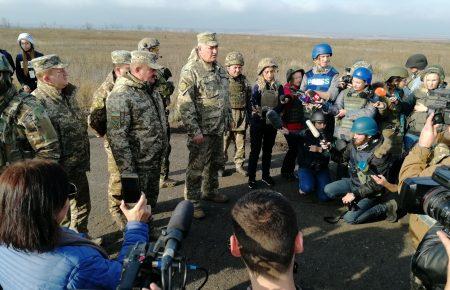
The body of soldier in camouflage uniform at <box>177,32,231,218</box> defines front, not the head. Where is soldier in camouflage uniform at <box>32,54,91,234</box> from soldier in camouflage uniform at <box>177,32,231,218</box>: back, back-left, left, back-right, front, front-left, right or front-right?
right

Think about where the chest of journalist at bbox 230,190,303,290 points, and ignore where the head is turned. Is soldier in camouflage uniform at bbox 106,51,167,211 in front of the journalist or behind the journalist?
in front

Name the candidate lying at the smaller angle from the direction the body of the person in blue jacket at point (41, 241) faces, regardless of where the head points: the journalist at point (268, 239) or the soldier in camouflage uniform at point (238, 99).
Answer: the soldier in camouflage uniform

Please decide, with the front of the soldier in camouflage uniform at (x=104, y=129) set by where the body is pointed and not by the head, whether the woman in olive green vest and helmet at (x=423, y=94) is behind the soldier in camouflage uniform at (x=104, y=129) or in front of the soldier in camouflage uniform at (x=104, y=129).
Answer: in front

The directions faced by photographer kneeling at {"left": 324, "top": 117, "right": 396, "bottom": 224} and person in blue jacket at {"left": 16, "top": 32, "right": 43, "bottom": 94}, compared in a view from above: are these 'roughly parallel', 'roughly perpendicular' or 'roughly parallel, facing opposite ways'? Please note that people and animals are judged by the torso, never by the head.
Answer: roughly perpendicular

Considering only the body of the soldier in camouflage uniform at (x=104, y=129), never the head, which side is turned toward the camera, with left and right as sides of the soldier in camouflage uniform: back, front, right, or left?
right

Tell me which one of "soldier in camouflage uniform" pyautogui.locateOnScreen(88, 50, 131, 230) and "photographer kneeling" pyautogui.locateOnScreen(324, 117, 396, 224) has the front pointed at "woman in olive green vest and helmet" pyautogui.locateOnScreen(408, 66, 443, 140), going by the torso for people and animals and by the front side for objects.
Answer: "soldier in camouflage uniform" pyautogui.locateOnScreen(88, 50, 131, 230)

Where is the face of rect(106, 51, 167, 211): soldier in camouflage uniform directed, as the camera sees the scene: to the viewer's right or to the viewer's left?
to the viewer's right

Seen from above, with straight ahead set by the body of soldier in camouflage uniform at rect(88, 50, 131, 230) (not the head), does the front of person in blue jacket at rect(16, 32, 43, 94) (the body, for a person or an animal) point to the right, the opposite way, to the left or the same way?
to the right

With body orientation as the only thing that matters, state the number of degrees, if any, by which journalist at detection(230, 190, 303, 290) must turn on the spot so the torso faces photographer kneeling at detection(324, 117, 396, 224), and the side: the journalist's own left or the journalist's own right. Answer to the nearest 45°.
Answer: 0° — they already face them

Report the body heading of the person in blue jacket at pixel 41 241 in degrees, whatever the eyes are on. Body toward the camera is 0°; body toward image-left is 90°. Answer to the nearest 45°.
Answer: approximately 225°

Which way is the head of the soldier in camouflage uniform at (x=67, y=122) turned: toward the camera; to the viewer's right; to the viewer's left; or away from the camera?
to the viewer's right

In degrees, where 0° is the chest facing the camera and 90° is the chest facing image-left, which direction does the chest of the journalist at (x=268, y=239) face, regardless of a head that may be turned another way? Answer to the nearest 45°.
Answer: approximately 180°

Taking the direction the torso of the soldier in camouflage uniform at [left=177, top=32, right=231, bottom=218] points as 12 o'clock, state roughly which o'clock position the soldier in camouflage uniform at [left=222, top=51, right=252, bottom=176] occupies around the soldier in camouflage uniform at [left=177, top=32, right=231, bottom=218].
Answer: the soldier in camouflage uniform at [left=222, top=51, right=252, bottom=176] is roughly at 8 o'clock from the soldier in camouflage uniform at [left=177, top=32, right=231, bottom=218].

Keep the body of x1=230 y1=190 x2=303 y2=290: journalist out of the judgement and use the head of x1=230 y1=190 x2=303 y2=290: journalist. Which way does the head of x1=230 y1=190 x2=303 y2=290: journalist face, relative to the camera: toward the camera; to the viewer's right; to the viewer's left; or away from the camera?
away from the camera

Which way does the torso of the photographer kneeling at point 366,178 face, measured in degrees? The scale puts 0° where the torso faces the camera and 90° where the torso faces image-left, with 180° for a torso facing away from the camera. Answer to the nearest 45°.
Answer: approximately 45°

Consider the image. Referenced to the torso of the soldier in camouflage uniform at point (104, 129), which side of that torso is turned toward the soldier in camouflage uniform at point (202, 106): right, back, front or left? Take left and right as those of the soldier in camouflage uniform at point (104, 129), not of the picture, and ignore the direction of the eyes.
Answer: front

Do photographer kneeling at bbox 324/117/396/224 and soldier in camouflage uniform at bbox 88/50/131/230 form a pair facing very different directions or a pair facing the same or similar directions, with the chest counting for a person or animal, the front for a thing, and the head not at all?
very different directions
